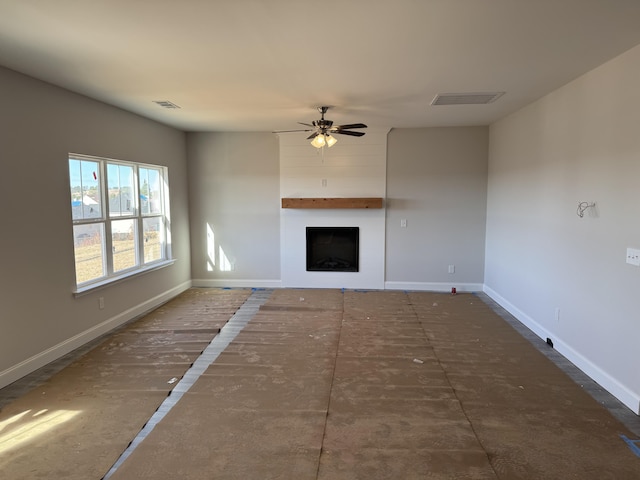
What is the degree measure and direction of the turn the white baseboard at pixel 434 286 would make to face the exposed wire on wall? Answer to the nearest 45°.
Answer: approximately 45° to its left

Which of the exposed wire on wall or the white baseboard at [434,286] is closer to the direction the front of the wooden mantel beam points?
the exposed wire on wall

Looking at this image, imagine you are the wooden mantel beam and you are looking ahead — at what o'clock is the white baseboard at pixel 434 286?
The white baseboard is roughly at 9 o'clock from the wooden mantel beam.

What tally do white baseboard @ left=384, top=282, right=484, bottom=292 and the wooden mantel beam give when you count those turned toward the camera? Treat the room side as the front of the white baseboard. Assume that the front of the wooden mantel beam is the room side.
2

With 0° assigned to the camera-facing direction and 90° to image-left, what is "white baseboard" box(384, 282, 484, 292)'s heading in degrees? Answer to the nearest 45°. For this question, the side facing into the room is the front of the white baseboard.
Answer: approximately 0°

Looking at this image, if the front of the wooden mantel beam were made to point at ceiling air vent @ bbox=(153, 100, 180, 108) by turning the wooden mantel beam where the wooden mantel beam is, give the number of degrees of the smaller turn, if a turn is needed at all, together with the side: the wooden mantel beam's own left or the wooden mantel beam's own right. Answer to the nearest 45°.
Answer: approximately 45° to the wooden mantel beam's own right

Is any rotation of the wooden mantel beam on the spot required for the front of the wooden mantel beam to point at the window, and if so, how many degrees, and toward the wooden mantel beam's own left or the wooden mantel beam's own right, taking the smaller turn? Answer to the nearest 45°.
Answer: approximately 45° to the wooden mantel beam's own right

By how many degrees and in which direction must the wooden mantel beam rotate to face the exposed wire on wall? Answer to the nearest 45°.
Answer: approximately 45° to its left
